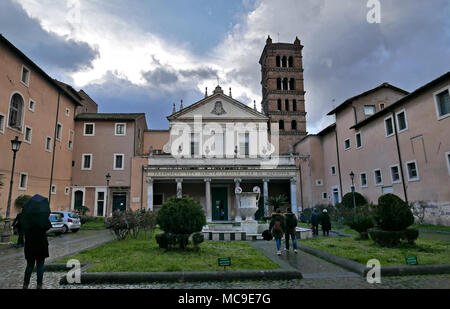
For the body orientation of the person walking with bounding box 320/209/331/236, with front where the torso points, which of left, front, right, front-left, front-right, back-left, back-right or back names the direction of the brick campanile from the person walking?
front

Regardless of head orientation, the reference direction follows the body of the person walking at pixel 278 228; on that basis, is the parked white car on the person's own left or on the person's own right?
on the person's own left

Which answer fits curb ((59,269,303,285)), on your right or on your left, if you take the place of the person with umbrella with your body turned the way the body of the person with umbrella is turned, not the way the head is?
on your right

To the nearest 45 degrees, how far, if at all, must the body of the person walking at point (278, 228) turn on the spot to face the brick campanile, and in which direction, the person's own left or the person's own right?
0° — they already face it

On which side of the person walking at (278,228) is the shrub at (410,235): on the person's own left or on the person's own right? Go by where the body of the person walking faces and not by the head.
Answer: on the person's own right

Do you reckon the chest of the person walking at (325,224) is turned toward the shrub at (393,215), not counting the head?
no

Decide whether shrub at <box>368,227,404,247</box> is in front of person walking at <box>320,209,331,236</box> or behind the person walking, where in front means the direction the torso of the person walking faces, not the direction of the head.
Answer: behind

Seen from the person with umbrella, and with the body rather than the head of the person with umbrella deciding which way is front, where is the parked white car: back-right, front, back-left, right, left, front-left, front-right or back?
front

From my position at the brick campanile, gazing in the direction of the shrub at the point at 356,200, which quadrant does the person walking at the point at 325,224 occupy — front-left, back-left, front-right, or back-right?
front-right

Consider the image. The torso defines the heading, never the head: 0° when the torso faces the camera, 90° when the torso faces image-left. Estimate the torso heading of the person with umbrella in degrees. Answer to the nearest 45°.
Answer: approximately 180°

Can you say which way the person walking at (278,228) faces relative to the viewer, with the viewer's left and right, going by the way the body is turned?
facing away from the viewer

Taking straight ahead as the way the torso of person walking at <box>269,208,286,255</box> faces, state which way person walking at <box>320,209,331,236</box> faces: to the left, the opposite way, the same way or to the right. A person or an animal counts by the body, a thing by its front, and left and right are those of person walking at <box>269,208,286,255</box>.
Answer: the same way
